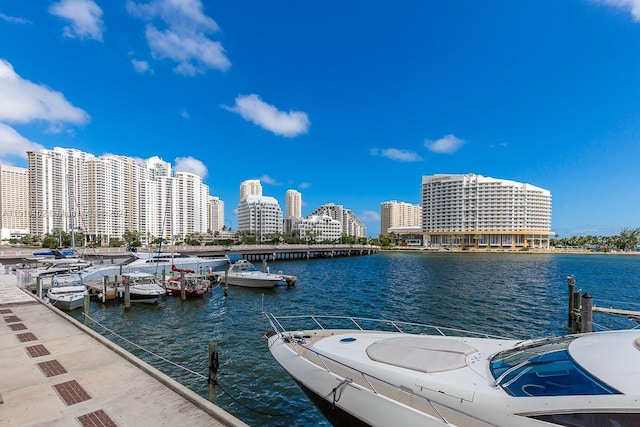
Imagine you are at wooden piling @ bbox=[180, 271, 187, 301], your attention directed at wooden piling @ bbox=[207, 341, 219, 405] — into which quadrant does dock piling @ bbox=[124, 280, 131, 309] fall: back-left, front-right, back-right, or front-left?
front-right

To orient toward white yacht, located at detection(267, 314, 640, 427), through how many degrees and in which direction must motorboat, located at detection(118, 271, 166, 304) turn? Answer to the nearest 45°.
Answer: approximately 45° to its right

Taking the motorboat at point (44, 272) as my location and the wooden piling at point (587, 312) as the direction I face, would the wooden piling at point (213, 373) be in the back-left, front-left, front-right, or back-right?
front-right

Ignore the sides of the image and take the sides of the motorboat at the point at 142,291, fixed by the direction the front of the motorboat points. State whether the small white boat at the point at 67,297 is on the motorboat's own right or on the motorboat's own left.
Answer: on the motorboat's own right

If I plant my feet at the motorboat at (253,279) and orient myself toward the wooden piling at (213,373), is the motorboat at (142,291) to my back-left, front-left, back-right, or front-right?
front-right
